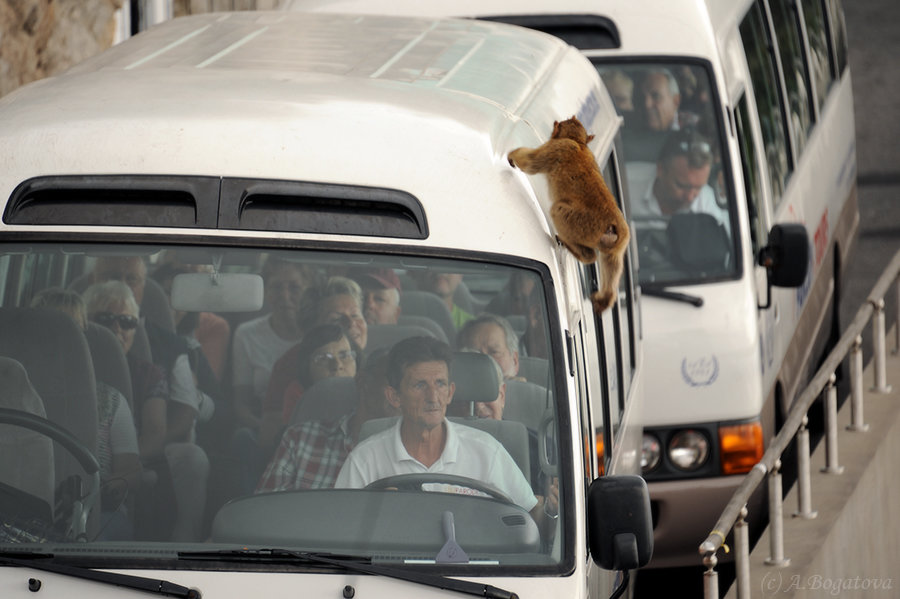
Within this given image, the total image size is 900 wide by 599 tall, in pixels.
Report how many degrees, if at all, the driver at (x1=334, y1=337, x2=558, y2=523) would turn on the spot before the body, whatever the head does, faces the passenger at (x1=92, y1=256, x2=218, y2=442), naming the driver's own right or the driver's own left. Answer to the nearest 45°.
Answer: approximately 90° to the driver's own right

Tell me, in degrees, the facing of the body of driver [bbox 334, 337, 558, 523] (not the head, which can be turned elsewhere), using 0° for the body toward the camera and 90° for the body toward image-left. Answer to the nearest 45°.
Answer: approximately 0°
